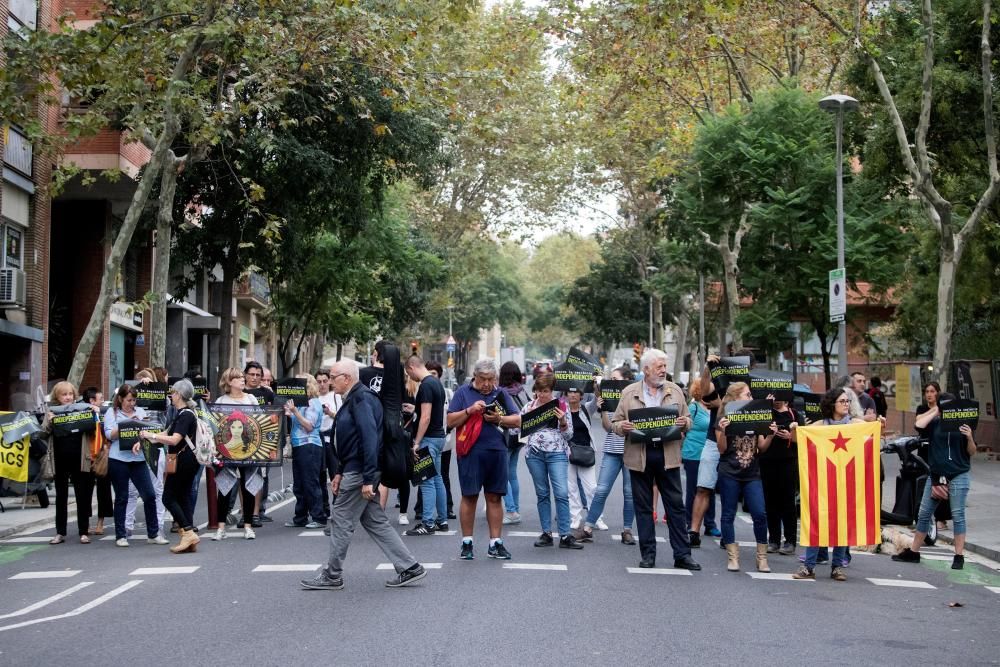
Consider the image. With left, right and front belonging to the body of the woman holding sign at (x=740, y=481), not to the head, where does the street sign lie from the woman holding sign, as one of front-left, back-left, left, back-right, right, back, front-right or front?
back

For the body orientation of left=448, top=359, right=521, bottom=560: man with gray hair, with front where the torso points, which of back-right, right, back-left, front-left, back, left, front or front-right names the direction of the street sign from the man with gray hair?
back-left

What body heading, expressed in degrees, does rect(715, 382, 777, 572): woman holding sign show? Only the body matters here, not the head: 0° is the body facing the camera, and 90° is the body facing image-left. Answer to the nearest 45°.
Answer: approximately 0°

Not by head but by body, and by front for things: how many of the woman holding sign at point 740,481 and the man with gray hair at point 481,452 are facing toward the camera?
2

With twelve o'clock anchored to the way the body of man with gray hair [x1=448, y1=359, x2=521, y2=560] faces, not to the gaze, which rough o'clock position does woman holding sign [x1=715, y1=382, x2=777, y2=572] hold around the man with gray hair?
The woman holding sign is roughly at 9 o'clock from the man with gray hair.

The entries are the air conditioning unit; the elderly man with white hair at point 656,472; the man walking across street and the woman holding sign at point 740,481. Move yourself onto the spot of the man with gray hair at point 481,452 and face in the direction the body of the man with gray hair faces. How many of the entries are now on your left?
2

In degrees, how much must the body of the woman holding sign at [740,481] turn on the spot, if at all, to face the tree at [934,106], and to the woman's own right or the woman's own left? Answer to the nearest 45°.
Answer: approximately 180°

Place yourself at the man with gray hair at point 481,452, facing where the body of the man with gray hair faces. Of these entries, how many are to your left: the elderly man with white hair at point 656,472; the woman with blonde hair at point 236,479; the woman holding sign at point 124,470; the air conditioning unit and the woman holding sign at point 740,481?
2

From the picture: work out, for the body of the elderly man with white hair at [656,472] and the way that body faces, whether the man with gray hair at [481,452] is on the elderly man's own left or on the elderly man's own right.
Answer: on the elderly man's own right

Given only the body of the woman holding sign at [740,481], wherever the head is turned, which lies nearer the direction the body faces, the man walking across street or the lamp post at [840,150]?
the man walking across street

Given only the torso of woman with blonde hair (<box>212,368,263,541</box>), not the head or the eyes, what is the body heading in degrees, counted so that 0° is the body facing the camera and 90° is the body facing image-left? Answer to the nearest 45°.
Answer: approximately 0°

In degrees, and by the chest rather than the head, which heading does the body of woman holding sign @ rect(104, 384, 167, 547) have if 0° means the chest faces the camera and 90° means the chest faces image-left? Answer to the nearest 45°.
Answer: approximately 315°
